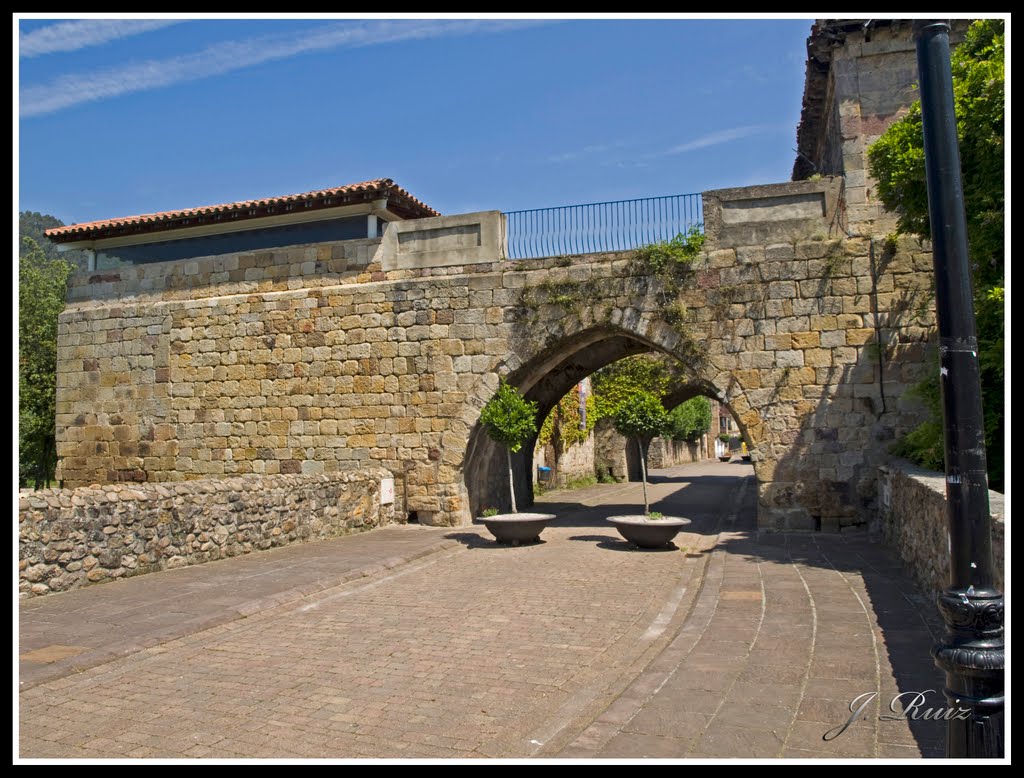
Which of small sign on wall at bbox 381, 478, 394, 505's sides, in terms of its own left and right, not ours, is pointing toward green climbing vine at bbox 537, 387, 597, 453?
left

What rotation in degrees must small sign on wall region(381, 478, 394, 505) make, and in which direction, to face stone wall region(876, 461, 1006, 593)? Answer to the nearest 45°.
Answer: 0° — it already faces it

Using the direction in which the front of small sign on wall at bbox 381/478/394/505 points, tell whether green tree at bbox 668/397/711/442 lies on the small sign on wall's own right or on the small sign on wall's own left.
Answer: on the small sign on wall's own left

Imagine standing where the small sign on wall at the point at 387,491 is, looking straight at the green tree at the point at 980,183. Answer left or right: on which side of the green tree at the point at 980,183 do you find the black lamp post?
right

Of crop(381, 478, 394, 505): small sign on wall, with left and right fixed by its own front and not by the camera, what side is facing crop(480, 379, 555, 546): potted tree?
front

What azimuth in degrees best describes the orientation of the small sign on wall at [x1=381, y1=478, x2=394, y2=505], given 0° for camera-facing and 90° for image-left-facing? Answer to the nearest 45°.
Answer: approximately 315°

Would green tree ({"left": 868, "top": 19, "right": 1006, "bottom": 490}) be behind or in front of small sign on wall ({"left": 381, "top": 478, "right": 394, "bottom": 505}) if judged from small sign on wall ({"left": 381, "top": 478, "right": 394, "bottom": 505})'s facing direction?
in front

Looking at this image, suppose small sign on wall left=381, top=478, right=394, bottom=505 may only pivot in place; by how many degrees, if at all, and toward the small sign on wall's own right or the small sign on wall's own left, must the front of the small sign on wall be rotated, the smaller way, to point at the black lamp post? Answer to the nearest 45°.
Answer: approximately 45° to the small sign on wall's own right

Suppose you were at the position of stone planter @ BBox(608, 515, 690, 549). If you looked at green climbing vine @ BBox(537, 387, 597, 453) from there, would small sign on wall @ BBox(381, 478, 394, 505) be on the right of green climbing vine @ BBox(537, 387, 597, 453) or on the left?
left

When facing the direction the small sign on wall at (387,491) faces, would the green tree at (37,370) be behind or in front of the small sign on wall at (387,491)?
behind
